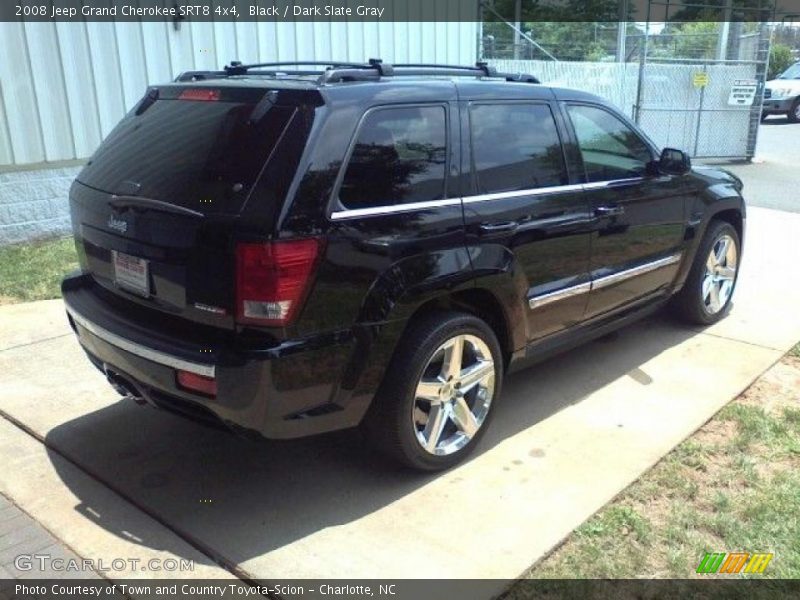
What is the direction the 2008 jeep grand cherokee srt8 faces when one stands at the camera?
facing away from the viewer and to the right of the viewer

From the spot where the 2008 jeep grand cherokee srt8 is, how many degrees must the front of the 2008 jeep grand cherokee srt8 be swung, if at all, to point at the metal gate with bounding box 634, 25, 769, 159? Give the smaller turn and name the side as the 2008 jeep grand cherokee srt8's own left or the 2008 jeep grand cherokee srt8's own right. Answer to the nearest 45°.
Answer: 0° — it already faces it
